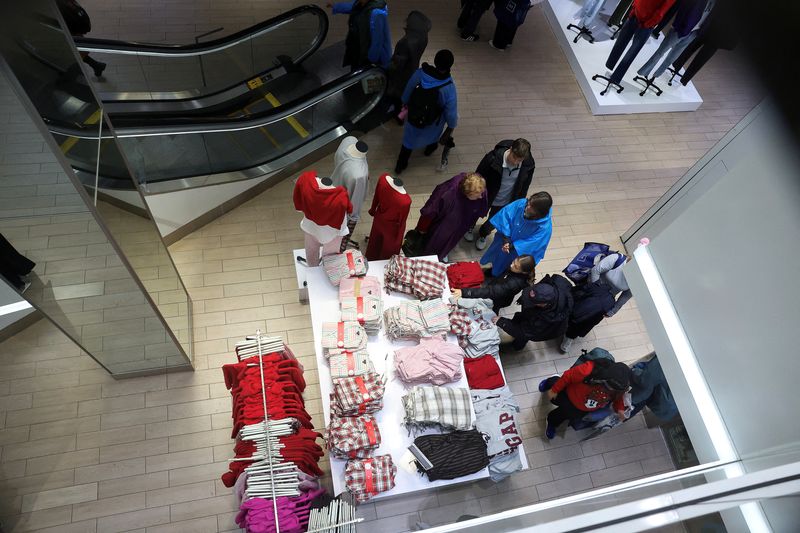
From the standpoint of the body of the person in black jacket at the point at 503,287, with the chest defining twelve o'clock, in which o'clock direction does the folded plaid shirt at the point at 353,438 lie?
The folded plaid shirt is roughly at 11 o'clock from the person in black jacket.

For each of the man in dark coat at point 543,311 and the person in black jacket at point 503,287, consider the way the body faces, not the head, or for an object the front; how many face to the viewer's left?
2

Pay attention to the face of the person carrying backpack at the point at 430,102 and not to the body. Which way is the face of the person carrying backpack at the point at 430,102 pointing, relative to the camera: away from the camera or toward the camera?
away from the camera

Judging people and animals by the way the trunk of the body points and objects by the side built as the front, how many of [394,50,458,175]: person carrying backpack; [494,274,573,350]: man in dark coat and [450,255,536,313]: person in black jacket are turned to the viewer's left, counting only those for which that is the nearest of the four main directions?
2

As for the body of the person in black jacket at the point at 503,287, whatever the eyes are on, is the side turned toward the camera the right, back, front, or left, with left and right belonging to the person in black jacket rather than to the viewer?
left

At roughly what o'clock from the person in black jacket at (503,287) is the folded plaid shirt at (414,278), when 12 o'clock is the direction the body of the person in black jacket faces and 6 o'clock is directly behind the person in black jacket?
The folded plaid shirt is roughly at 11 o'clock from the person in black jacket.

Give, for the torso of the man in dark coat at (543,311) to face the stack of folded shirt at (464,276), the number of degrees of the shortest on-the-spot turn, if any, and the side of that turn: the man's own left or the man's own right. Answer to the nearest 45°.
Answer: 0° — they already face it

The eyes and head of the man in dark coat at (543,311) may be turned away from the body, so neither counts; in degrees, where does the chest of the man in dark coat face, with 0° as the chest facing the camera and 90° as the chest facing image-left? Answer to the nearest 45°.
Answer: approximately 90°
